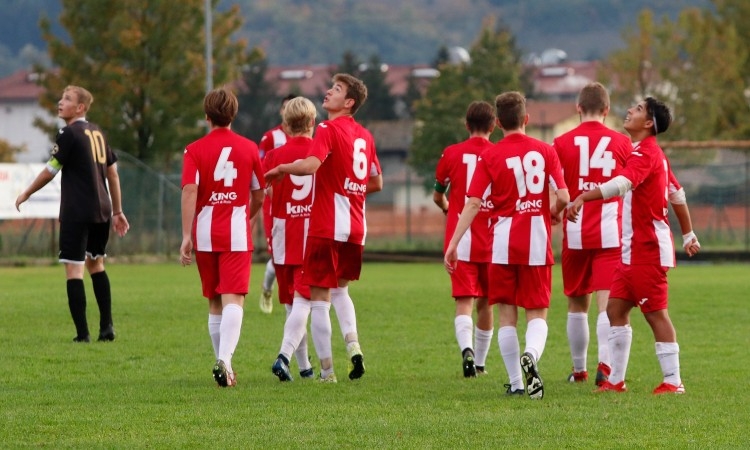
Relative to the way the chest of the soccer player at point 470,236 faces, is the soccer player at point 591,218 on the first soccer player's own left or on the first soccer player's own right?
on the first soccer player's own right

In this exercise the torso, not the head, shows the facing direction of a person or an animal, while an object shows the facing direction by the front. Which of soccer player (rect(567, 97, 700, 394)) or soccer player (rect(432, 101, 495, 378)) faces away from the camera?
soccer player (rect(432, 101, 495, 378))

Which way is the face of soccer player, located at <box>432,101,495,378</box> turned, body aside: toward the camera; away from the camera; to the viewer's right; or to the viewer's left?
away from the camera

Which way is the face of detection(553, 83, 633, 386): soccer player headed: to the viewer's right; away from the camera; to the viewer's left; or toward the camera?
away from the camera

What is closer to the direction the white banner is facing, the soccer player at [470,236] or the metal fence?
the soccer player

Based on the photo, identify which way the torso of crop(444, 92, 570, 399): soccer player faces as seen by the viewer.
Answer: away from the camera

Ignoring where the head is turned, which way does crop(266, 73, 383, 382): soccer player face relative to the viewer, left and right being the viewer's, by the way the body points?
facing away from the viewer and to the left of the viewer

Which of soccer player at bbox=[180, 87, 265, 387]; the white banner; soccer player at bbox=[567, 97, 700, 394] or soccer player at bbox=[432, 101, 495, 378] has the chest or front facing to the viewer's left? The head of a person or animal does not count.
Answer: soccer player at bbox=[567, 97, 700, 394]

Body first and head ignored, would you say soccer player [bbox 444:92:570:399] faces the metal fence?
yes

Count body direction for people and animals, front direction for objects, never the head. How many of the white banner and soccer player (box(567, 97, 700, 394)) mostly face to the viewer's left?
1
